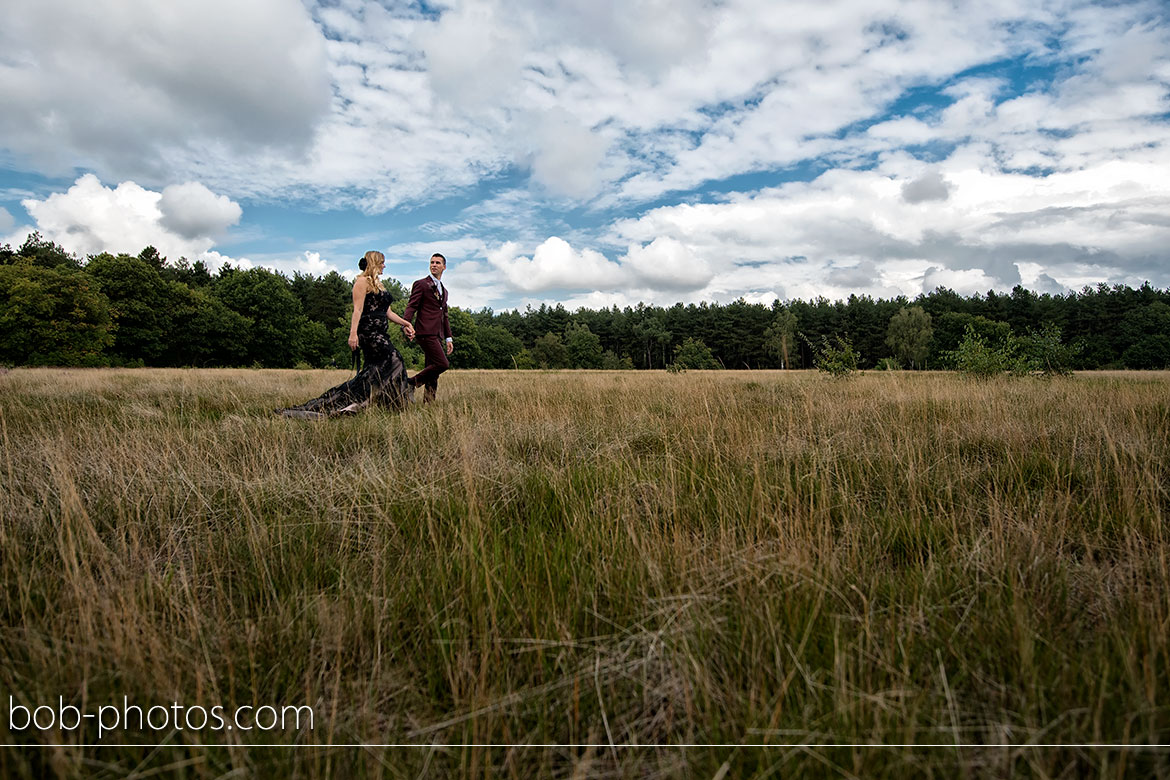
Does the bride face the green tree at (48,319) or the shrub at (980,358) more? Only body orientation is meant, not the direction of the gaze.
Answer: the shrub

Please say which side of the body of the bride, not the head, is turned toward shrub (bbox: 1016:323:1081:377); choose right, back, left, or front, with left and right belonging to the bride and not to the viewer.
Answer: front

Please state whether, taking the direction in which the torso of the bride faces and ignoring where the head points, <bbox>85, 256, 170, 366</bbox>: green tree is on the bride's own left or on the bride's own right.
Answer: on the bride's own left

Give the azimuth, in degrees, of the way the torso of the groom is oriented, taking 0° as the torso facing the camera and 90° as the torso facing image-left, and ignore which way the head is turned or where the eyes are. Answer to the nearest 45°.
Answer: approximately 315°

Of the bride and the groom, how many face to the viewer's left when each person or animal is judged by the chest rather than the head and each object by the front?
0

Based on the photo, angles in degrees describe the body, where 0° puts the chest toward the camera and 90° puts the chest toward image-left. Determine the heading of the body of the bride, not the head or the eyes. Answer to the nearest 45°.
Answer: approximately 270°

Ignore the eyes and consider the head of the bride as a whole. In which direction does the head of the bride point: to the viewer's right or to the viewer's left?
to the viewer's right
